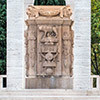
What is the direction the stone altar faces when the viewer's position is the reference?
facing the viewer
